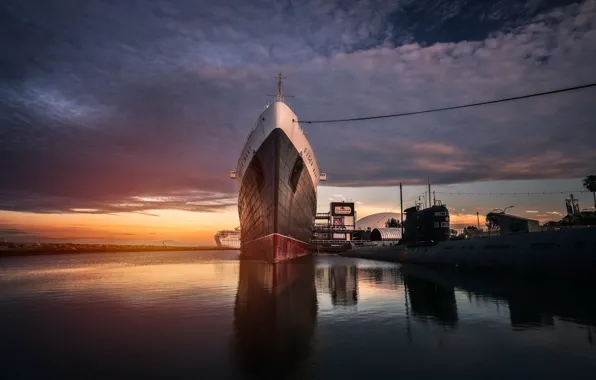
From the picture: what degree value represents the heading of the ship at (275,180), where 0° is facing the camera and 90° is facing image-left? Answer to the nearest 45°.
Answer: approximately 0°
